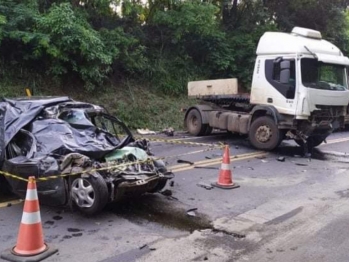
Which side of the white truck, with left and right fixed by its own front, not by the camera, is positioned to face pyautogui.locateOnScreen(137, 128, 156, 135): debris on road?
back

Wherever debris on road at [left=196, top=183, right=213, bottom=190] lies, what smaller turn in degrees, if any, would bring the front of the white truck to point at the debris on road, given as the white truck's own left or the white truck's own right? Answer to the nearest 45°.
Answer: approximately 45° to the white truck's own right

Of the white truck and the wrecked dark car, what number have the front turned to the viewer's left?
0

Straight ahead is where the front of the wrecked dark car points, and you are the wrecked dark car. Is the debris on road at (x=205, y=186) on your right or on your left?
on your left

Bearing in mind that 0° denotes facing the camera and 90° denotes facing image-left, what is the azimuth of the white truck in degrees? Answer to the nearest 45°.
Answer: approximately 315°

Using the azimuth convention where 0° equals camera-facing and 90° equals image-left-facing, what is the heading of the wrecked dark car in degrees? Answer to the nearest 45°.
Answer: approximately 315°

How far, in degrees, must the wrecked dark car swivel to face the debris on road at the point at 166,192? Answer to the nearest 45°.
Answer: approximately 45° to its left
